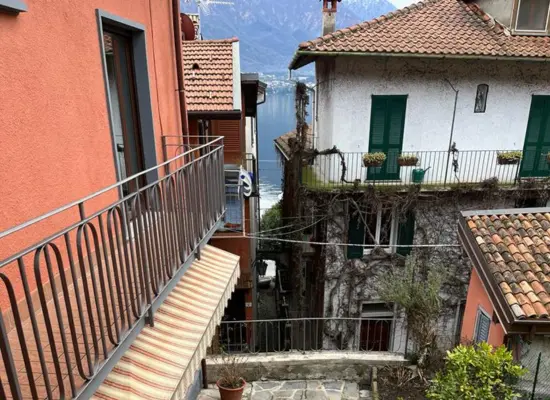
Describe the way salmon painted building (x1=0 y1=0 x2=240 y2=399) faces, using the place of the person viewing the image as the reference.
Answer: facing the viewer and to the right of the viewer

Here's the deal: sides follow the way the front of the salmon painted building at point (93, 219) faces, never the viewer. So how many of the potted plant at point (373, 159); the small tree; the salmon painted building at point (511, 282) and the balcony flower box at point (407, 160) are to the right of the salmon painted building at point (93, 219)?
0

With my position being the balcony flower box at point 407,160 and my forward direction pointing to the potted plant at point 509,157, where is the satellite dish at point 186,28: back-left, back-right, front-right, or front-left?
back-left

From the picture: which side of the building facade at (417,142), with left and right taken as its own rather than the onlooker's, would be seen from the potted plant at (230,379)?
front

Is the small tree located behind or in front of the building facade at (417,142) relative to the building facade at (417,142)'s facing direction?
in front

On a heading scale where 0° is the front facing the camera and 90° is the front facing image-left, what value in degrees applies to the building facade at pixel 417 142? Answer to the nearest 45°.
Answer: approximately 0°

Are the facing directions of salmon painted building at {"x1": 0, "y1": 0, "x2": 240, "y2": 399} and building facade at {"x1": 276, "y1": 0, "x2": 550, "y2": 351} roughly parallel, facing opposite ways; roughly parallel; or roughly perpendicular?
roughly perpendicular

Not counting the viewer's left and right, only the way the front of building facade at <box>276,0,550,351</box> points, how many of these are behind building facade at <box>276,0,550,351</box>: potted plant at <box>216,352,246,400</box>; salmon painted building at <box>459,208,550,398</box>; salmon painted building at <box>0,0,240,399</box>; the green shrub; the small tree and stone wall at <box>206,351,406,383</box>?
0

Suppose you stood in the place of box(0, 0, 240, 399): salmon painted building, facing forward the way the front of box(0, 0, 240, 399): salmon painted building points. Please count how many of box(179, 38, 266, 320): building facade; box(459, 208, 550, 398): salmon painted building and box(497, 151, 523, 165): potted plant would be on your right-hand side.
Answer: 0

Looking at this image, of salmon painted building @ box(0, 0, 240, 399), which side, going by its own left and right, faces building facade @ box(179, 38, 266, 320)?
left

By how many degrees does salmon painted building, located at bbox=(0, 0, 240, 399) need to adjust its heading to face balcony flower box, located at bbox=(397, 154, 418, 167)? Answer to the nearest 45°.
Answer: approximately 90° to its left

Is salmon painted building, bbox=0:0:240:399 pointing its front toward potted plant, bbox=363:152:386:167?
no

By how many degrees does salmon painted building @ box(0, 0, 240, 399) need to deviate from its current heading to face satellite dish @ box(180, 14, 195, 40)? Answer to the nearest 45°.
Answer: approximately 135° to its left

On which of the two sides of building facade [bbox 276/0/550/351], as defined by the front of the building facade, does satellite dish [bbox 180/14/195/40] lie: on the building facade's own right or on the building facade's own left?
on the building facade's own right

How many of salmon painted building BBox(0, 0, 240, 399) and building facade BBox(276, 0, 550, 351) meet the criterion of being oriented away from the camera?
0

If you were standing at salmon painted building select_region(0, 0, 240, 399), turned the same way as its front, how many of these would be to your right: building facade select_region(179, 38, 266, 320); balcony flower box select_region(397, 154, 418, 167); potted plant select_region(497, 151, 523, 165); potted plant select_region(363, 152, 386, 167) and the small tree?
0

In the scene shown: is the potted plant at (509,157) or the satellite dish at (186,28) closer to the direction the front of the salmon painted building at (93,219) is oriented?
the potted plant

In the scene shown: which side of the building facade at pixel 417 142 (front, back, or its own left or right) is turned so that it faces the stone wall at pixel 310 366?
front

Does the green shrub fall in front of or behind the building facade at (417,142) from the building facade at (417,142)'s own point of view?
in front
